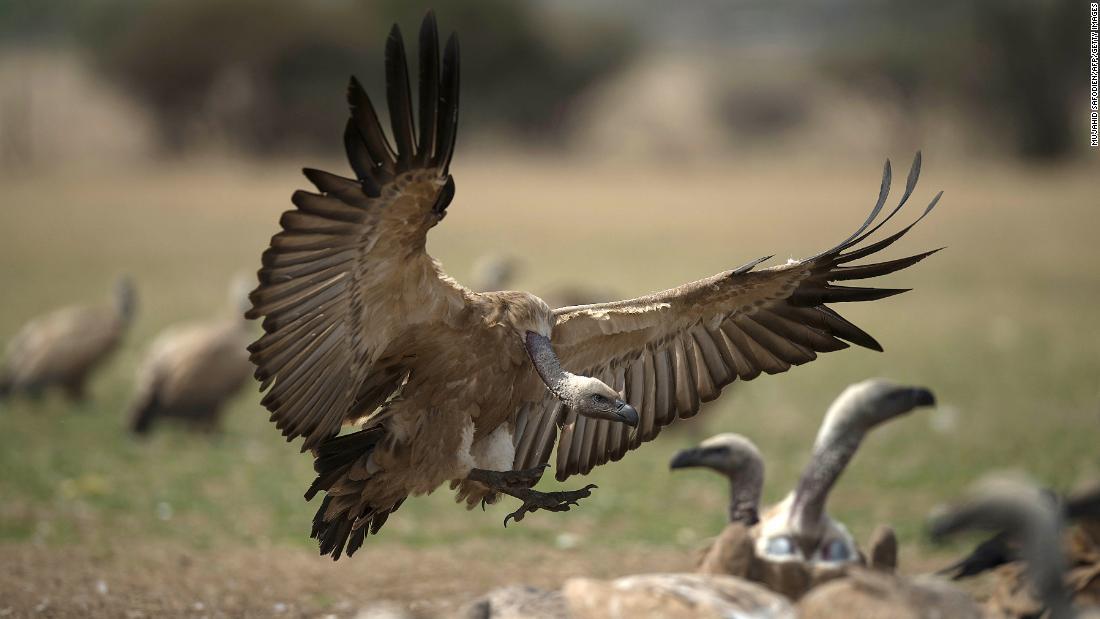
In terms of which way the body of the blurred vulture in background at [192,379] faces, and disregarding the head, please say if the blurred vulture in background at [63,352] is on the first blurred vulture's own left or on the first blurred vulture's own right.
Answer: on the first blurred vulture's own left

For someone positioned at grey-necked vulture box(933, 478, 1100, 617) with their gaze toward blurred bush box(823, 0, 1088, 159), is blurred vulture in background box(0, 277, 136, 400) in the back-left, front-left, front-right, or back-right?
front-left

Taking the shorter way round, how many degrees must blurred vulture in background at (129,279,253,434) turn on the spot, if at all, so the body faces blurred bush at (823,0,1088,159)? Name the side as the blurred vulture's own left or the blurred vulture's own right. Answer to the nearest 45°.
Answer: approximately 45° to the blurred vulture's own left

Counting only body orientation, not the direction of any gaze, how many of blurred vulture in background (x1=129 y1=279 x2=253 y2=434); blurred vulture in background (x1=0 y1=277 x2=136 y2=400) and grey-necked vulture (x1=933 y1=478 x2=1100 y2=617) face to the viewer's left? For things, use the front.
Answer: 1

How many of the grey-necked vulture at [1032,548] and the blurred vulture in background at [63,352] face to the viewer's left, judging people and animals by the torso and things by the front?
1

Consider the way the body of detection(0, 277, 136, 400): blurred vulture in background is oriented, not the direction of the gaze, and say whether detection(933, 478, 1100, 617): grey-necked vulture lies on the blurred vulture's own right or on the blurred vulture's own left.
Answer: on the blurred vulture's own right

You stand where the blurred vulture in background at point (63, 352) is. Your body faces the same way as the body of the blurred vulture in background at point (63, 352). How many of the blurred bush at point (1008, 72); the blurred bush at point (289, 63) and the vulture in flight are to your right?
1

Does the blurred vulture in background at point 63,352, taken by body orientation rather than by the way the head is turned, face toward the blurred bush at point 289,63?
no

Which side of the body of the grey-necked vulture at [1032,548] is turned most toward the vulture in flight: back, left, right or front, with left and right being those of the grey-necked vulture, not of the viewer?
front

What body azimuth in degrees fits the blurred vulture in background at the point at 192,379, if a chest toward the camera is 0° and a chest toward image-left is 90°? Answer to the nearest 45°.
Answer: approximately 270°

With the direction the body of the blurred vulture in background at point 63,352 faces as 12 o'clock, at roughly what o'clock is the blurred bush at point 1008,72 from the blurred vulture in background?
The blurred bush is roughly at 11 o'clock from the blurred vulture in background.

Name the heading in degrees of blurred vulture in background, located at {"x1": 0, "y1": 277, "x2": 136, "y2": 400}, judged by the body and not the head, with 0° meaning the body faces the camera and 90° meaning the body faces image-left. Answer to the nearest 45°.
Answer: approximately 270°

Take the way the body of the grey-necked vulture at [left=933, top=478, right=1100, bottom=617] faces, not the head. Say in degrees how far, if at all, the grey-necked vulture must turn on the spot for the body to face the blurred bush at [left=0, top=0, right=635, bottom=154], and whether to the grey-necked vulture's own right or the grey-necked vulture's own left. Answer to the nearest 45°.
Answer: approximately 45° to the grey-necked vulture's own right

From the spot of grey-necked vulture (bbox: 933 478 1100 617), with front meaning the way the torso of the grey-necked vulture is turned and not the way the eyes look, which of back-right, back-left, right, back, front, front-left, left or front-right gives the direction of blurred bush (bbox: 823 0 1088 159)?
right

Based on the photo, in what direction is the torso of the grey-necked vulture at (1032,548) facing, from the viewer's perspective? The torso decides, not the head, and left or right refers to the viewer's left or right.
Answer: facing to the left of the viewer
